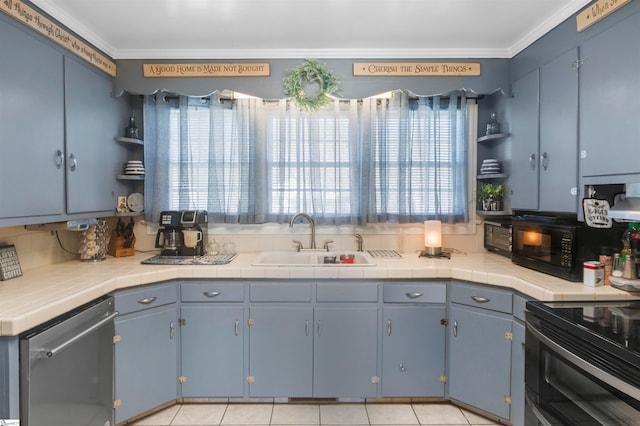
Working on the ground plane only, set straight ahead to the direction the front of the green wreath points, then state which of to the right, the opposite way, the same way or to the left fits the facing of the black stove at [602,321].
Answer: to the right

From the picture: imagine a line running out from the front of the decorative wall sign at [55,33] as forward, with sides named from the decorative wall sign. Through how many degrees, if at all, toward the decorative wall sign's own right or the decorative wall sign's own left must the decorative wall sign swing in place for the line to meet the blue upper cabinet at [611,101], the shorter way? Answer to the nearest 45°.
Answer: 0° — it already faces it

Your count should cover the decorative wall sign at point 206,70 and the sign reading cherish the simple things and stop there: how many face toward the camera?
2

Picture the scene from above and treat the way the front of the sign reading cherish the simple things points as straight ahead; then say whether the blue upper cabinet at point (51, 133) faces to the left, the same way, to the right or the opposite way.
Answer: to the left

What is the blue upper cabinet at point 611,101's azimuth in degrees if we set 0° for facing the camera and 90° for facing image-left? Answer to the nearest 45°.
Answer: approximately 45°

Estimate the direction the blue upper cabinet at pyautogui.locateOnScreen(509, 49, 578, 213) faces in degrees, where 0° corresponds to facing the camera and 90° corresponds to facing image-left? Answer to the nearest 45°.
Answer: approximately 45°

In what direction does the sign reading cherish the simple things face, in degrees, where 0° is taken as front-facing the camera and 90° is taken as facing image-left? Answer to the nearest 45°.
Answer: approximately 0°

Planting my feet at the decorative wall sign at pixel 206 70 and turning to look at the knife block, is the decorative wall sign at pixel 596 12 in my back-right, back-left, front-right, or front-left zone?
back-left

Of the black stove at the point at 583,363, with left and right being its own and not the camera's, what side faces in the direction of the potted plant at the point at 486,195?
right
